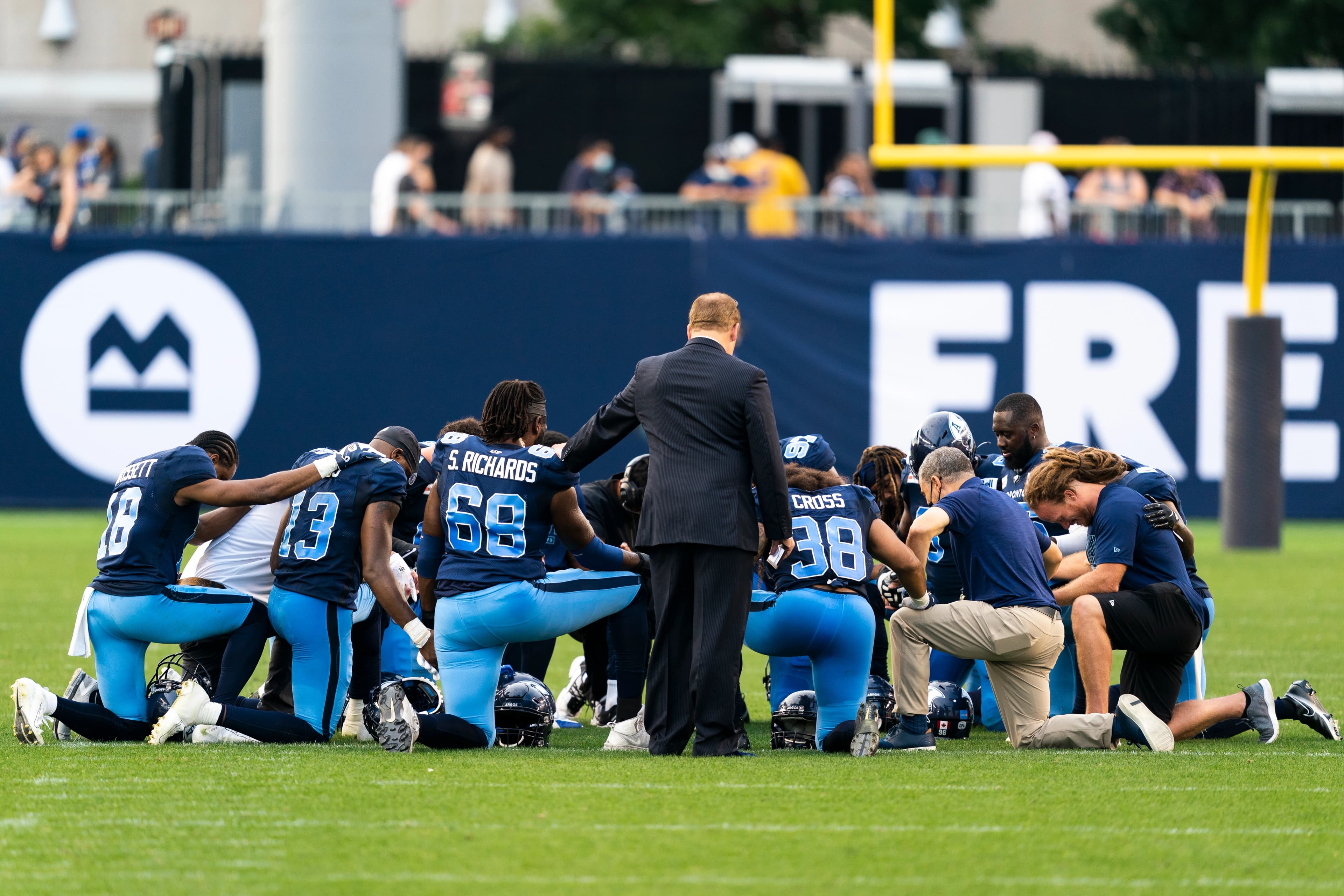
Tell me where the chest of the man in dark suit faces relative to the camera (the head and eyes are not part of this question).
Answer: away from the camera

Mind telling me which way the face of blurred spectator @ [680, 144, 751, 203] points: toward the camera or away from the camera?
toward the camera

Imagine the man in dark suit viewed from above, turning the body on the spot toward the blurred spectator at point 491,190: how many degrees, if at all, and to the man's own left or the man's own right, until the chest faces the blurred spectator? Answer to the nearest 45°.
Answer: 0° — they already face them

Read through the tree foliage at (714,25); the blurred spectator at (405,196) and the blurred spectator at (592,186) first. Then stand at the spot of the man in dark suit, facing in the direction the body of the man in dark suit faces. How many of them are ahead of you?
3

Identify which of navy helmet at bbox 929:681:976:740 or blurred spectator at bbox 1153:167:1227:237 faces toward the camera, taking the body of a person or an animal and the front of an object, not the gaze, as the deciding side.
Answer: the blurred spectator

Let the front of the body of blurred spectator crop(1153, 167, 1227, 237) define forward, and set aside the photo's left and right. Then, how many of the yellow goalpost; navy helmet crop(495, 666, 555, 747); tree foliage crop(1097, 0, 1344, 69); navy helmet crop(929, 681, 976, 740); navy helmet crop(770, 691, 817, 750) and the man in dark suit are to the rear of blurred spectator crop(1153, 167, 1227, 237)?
1

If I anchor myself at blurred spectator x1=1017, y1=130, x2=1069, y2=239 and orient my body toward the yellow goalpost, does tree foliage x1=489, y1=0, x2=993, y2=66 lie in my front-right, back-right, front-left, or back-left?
back-right

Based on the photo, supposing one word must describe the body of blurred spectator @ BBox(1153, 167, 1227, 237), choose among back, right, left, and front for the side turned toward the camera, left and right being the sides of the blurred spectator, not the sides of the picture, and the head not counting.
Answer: front
